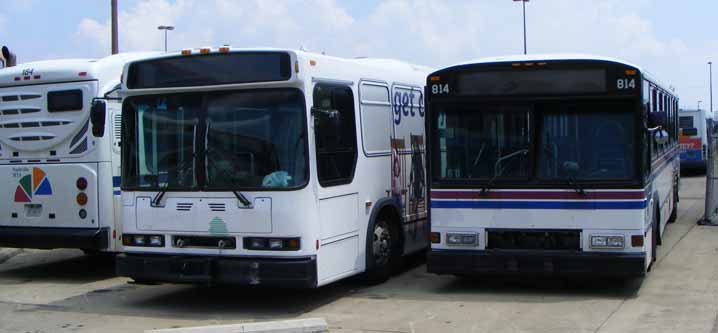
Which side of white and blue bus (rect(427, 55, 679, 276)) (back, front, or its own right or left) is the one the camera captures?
front

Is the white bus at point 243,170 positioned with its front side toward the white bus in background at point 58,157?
no

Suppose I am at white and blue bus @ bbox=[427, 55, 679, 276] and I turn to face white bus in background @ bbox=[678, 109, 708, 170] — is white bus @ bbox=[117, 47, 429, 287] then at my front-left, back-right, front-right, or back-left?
back-left

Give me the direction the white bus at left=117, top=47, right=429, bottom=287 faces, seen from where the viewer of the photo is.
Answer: facing the viewer and to the left of the viewer

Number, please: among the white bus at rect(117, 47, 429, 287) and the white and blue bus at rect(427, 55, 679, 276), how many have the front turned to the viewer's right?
0

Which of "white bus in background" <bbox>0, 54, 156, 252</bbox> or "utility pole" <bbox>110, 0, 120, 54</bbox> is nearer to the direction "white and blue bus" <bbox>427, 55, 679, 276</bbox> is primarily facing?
the white bus in background

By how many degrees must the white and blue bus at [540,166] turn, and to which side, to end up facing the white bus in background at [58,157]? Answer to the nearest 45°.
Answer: approximately 90° to its right

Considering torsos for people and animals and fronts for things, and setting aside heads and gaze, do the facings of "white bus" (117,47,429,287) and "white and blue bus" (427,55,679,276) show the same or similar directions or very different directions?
same or similar directions

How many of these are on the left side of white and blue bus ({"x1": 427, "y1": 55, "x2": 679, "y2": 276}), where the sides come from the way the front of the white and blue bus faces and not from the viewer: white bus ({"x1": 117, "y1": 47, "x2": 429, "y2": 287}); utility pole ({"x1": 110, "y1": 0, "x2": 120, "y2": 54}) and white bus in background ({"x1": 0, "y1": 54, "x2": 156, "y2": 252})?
0

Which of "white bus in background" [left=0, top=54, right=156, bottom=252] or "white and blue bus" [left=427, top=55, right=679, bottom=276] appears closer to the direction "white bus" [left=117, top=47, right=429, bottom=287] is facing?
the white bus in background

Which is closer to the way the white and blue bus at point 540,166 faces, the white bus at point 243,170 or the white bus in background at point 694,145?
the white bus

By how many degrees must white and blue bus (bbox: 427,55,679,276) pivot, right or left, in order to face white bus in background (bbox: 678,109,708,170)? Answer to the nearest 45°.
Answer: approximately 180°

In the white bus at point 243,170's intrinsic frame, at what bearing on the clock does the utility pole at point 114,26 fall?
The utility pole is roughly at 4 o'clock from the white bus.
